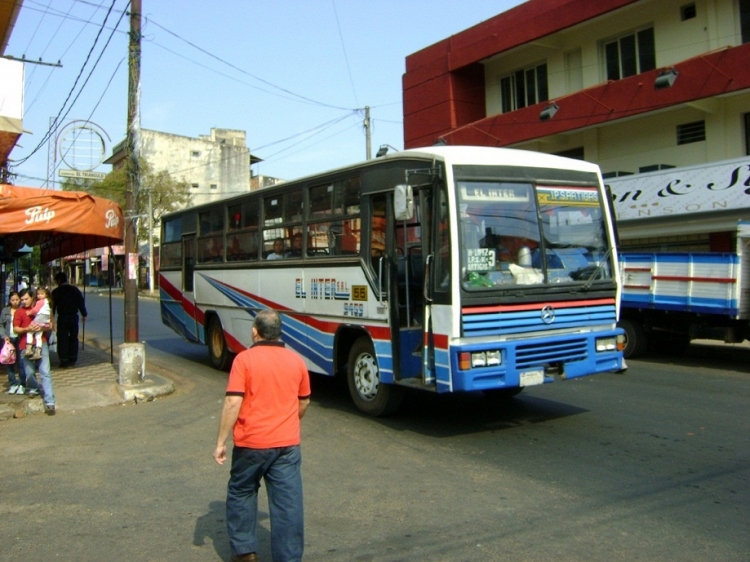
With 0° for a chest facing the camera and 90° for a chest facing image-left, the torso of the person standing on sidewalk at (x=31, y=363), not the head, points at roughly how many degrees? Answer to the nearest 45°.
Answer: approximately 315°

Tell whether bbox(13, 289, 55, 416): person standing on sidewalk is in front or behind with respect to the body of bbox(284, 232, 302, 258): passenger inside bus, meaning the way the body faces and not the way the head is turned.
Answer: behind

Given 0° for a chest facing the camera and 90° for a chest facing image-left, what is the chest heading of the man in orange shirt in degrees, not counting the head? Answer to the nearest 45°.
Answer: approximately 180°

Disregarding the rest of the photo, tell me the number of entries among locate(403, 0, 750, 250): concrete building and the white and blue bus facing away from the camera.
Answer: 0

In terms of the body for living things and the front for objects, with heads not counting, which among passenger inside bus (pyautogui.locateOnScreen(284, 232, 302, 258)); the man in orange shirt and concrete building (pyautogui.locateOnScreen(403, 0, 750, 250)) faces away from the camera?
the man in orange shirt

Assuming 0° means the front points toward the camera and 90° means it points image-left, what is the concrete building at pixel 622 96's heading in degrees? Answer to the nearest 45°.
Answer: approximately 45°

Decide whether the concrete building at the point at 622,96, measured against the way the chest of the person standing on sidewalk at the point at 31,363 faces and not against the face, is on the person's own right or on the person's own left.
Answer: on the person's own left

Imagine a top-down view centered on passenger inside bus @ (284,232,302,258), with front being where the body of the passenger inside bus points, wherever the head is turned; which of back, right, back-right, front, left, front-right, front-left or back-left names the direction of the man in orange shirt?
front-right

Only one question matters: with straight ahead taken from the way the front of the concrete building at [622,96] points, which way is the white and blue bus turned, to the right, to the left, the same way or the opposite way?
to the left

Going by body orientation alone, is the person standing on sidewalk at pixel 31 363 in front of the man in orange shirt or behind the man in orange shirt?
in front
